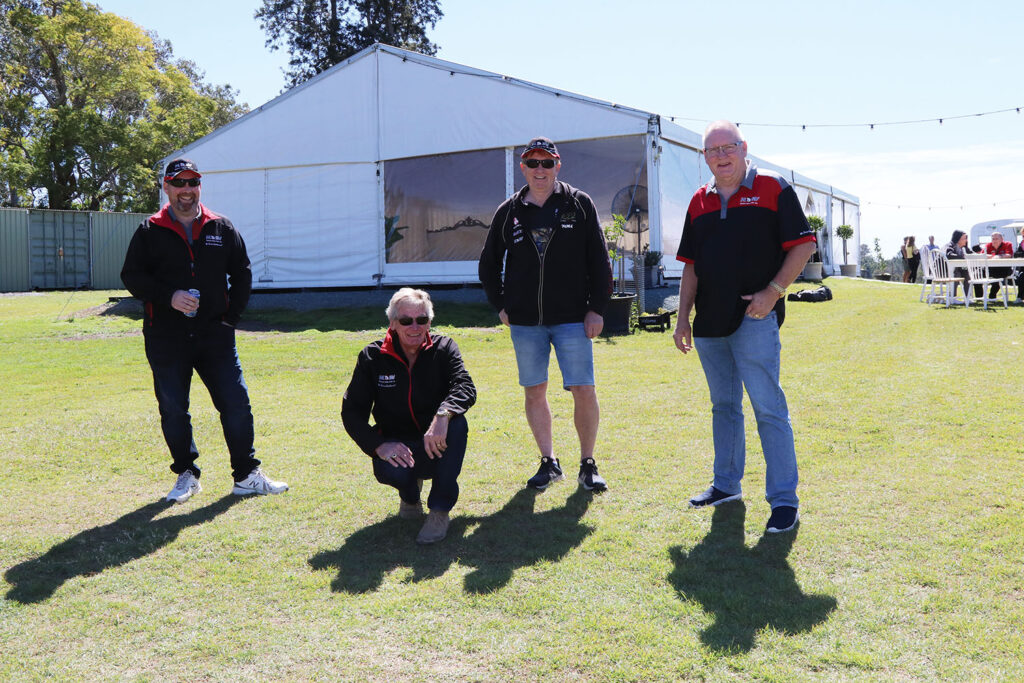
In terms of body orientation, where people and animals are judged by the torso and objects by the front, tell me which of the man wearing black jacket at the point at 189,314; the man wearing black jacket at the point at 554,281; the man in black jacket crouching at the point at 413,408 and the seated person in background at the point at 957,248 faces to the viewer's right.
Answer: the seated person in background

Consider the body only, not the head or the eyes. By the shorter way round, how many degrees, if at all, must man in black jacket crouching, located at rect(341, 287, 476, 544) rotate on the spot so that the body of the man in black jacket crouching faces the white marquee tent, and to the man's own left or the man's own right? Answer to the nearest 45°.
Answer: approximately 180°

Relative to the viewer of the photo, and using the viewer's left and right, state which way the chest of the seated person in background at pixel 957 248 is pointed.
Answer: facing to the right of the viewer

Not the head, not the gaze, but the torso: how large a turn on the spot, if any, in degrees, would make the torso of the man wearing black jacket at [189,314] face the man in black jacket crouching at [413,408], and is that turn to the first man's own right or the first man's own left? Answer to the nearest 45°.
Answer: approximately 45° to the first man's own left

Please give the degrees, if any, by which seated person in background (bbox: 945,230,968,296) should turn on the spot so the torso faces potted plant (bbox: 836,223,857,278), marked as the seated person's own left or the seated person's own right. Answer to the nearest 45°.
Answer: approximately 90° to the seated person's own left

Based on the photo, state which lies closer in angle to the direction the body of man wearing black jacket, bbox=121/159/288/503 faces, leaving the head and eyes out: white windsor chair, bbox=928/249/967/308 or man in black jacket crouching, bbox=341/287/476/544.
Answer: the man in black jacket crouching
